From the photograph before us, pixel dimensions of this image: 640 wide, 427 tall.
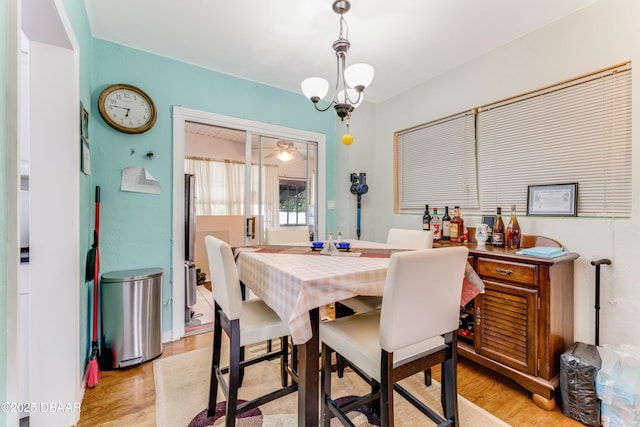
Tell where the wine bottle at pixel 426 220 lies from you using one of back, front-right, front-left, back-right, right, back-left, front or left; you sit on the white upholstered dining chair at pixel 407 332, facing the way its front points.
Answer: front-right

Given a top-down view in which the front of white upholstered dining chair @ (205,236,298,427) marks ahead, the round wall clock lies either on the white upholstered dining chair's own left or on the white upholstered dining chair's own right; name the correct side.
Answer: on the white upholstered dining chair's own left

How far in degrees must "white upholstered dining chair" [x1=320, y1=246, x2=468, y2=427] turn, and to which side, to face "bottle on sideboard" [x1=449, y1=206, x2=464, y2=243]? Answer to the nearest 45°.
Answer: approximately 45° to its right

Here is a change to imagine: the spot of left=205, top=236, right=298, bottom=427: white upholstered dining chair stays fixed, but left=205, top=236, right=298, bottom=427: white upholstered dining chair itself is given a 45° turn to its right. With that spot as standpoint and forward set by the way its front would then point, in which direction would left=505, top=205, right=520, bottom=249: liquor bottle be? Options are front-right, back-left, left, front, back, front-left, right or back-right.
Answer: front

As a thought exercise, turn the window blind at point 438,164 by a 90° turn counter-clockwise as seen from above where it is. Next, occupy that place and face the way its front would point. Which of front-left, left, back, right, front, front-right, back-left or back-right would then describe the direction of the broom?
right

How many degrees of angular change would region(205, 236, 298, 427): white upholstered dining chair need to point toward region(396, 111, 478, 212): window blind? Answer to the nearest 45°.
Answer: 0° — it already faces it

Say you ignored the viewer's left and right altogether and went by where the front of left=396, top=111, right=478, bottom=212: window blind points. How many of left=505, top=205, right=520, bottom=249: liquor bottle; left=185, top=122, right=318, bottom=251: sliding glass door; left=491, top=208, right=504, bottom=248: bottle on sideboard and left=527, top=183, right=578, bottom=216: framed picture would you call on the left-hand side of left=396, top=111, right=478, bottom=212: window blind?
3

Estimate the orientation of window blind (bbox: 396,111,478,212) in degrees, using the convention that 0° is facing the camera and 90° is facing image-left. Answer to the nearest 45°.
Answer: approximately 45°

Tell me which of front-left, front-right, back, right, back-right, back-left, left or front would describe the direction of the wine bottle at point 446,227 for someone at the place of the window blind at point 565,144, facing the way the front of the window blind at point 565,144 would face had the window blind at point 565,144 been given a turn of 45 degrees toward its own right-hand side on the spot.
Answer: front

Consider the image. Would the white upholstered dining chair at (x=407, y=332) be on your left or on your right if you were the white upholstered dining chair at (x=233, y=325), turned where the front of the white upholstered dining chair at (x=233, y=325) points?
on your right

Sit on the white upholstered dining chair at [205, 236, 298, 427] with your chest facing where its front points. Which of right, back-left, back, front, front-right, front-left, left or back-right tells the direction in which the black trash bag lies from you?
front-right

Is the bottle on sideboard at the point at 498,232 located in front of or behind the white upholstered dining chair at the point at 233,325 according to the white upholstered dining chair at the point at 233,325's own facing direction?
in front

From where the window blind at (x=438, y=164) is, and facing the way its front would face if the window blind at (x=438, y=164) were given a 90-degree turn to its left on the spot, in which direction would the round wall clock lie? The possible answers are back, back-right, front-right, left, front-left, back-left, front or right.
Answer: right

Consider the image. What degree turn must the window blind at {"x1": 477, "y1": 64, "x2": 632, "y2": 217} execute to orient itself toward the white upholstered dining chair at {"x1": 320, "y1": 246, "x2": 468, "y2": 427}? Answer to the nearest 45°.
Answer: approximately 45° to its left

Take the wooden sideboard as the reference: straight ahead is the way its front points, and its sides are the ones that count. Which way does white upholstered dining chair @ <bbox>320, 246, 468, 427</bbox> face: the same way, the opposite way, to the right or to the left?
to the right

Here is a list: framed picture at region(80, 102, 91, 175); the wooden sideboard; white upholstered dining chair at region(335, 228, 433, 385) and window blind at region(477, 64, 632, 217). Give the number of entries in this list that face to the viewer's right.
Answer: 1
